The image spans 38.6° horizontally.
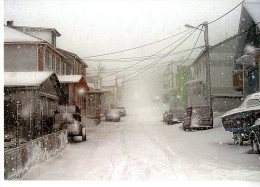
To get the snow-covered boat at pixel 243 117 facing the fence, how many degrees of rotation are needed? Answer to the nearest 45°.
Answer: approximately 45° to its left

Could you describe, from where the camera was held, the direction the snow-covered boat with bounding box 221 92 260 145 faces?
facing to the left of the viewer
